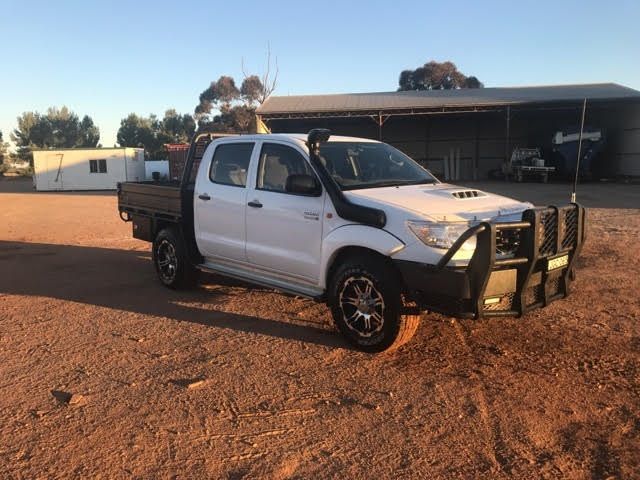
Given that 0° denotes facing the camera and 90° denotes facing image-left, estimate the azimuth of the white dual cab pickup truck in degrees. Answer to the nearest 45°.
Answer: approximately 315°

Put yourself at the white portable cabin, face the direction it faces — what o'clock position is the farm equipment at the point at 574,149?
The farm equipment is roughly at 10 o'clock from the white portable cabin.

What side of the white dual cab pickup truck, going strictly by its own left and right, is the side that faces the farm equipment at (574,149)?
left

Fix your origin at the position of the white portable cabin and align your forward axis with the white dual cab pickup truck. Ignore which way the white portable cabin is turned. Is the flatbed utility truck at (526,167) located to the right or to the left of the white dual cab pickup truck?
left

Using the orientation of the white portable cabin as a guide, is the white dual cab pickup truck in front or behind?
in front

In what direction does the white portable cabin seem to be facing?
toward the camera

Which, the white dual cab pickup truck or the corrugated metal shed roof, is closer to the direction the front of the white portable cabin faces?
the white dual cab pickup truck

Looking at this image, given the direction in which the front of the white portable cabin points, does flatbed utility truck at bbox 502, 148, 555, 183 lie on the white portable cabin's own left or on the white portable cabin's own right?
on the white portable cabin's own left

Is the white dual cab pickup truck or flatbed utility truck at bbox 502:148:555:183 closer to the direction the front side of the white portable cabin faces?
the white dual cab pickup truck

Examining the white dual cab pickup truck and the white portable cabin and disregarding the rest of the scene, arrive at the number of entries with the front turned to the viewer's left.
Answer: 0
